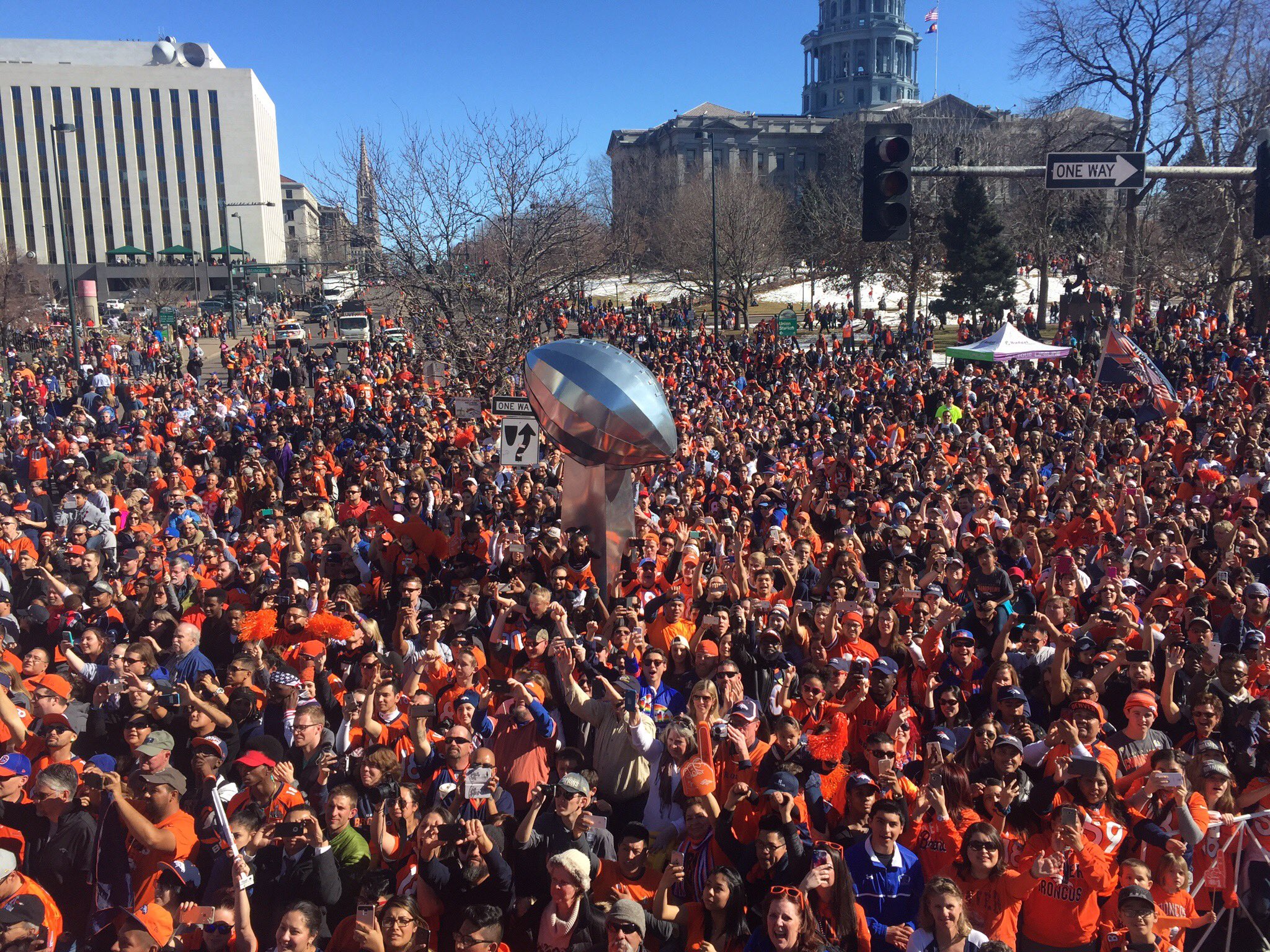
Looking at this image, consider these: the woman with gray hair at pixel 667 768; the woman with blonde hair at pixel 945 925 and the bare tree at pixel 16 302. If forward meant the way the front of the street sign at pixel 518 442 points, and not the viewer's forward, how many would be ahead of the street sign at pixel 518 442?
2

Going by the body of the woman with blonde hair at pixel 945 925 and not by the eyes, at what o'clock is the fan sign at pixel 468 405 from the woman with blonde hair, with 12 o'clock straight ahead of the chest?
The fan sign is roughly at 5 o'clock from the woman with blonde hair.

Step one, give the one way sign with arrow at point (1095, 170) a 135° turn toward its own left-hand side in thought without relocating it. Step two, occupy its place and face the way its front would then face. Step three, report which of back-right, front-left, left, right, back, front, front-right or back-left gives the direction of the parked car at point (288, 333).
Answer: left

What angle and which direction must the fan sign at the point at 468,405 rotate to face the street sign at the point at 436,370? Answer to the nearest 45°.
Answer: approximately 180°

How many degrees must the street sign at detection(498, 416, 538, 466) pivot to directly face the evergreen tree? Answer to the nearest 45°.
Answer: approximately 135° to its left

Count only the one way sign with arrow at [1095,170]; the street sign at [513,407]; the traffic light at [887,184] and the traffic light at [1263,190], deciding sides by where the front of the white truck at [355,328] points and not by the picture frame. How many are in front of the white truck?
4

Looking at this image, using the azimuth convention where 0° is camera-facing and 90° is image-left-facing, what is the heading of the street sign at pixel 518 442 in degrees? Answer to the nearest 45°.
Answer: approximately 0°

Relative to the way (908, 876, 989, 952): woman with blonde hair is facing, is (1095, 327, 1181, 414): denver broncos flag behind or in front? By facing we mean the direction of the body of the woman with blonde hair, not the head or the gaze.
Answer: behind

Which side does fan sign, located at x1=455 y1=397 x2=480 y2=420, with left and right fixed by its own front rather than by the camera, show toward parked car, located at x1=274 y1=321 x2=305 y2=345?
back

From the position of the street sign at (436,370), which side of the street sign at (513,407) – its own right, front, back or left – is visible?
back

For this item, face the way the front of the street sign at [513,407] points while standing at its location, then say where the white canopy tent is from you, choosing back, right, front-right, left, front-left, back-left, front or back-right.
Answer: back-left
